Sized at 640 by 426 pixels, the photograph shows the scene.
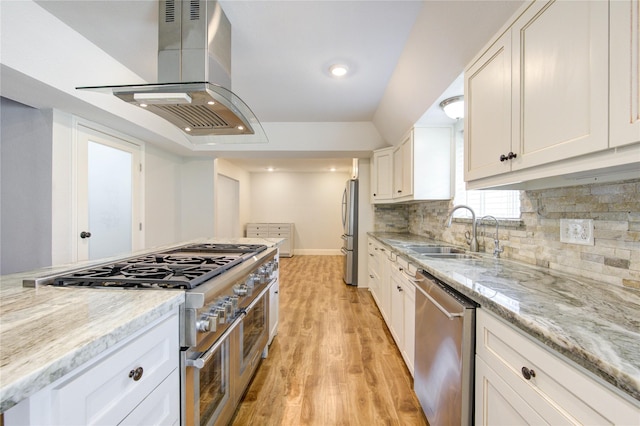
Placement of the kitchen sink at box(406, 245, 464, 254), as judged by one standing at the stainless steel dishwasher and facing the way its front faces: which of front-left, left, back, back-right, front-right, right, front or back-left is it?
back-right

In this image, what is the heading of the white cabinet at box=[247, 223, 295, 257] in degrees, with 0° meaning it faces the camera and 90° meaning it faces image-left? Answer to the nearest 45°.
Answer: approximately 0°

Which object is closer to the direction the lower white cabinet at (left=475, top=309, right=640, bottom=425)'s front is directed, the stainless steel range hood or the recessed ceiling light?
the stainless steel range hood

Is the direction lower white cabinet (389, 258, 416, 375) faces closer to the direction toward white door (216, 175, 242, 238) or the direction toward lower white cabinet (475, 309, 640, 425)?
the white door

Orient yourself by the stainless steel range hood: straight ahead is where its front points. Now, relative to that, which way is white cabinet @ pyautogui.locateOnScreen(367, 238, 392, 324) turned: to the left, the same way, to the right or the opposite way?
the opposite way

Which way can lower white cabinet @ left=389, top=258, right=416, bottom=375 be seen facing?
to the viewer's left

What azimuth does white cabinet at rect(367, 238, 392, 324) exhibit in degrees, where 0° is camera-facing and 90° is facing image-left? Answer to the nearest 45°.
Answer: approximately 90°

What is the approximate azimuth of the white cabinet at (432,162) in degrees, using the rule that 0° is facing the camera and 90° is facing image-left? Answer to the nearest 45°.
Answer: approximately 90°

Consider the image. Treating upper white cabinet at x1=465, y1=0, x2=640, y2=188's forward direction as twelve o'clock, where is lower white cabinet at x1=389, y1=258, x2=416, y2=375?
The lower white cabinet is roughly at 3 o'clock from the upper white cabinet.

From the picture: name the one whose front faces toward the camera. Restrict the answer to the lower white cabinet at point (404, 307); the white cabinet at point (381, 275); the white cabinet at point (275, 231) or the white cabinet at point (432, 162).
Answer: the white cabinet at point (275, 231)

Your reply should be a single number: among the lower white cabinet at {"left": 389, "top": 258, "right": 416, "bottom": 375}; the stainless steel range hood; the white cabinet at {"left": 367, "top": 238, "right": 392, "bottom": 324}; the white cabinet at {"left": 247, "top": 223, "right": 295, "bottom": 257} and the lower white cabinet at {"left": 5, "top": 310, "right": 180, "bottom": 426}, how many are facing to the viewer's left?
2

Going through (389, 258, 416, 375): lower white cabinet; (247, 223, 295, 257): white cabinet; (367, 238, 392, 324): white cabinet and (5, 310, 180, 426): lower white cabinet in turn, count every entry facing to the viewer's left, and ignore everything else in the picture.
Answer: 2
